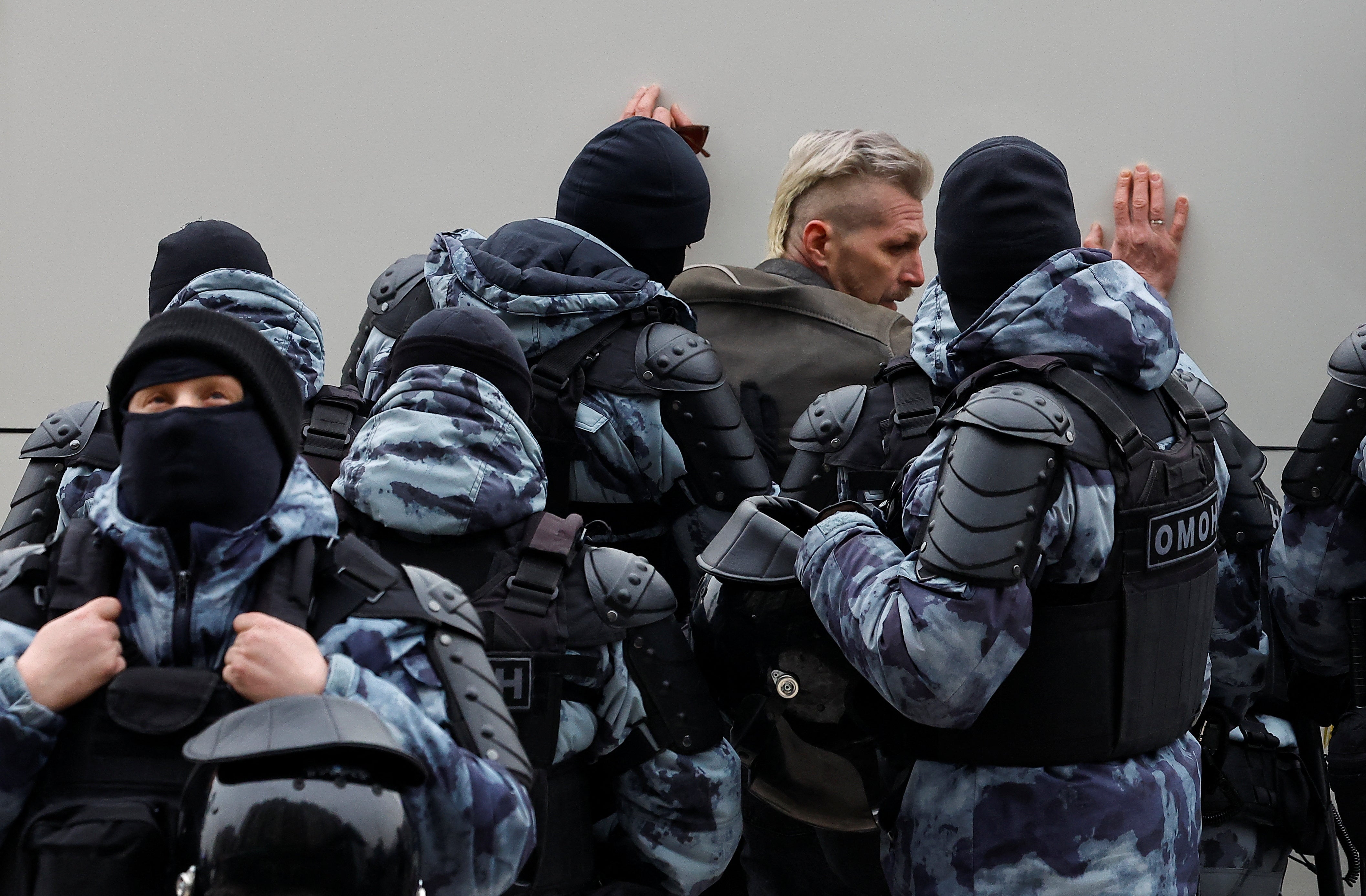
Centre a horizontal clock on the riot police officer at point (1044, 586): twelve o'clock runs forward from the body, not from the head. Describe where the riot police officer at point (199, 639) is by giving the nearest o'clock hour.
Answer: the riot police officer at point (199, 639) is roughly at 9 o'clock from the riot police officer at point (1044, 586).

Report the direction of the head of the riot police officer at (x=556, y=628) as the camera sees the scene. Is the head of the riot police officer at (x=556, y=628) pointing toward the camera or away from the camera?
away from the camera

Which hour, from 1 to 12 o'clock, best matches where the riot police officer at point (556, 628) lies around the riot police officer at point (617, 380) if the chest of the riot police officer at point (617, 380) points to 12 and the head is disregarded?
the riot police officer at point (556, 628) is roughly at 5 o'clock from the riot police officer at point (617, 380).

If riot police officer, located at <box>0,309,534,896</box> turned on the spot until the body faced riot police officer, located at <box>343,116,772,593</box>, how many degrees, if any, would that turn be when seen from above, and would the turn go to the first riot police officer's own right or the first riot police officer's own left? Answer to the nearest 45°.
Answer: approximately 135° to the first riot police officer's own left

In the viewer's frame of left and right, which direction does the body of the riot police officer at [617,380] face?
facing away from the viewer and to the right of the viewer

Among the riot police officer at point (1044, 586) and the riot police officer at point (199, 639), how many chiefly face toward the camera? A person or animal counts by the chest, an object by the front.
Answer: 1

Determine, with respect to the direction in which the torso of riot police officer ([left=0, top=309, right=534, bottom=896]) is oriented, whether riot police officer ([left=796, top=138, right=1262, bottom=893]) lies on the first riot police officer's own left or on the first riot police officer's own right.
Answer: on the first riot police officer's own left

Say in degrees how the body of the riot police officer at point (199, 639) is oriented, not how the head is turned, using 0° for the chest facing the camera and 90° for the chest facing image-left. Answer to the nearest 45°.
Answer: approximately 0°

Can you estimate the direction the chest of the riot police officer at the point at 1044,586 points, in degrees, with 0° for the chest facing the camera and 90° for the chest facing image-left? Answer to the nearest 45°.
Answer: approximately 135°

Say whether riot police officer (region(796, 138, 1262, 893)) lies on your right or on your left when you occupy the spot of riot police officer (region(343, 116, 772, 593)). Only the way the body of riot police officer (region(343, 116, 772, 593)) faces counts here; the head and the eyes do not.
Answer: on your right

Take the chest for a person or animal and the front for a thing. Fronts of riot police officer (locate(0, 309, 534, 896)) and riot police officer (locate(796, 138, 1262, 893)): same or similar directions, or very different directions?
very different directions
